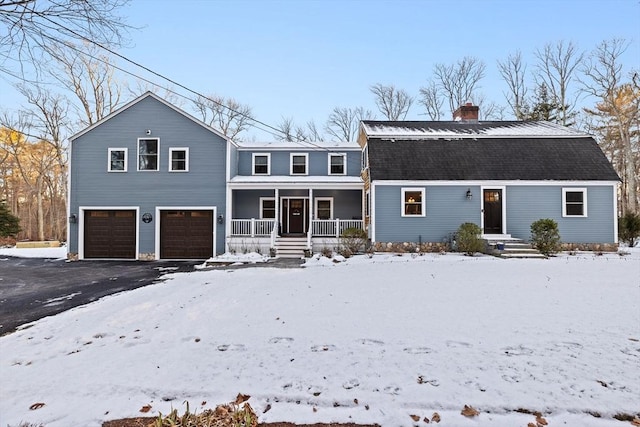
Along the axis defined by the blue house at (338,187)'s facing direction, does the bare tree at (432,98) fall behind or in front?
behind

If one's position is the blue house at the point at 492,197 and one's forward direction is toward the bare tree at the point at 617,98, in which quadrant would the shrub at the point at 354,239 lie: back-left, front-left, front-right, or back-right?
back-left

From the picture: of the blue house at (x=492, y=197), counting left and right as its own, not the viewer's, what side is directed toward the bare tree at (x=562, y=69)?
back

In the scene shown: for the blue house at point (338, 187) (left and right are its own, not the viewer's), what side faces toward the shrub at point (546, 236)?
left

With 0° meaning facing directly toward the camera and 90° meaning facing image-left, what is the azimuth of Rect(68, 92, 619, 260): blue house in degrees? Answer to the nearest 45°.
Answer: approximately 0°

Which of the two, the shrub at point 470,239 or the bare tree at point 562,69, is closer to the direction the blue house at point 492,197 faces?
the shrub

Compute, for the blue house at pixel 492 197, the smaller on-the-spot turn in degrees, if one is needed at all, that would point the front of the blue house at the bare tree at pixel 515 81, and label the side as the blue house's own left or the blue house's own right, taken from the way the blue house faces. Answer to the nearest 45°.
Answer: approximately 180°

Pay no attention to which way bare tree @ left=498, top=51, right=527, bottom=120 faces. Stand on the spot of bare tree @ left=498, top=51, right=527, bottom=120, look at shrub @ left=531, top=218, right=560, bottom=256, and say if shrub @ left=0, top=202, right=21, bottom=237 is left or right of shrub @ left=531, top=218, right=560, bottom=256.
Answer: right

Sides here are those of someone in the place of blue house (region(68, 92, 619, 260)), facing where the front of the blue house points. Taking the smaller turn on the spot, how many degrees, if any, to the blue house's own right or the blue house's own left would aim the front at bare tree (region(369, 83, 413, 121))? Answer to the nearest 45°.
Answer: approximately 180°

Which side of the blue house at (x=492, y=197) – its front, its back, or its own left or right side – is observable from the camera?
front
